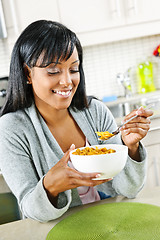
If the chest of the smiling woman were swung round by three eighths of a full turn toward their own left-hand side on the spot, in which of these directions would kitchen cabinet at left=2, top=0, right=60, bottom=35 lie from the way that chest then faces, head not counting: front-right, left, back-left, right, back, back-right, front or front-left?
front

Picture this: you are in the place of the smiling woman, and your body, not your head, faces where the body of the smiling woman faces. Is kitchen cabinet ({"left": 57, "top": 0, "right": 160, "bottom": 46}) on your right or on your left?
on your left

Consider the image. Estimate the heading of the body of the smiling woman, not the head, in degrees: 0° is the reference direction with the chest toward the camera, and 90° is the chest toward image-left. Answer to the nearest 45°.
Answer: approximately 315°

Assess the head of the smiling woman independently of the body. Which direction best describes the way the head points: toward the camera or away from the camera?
toward the camera
